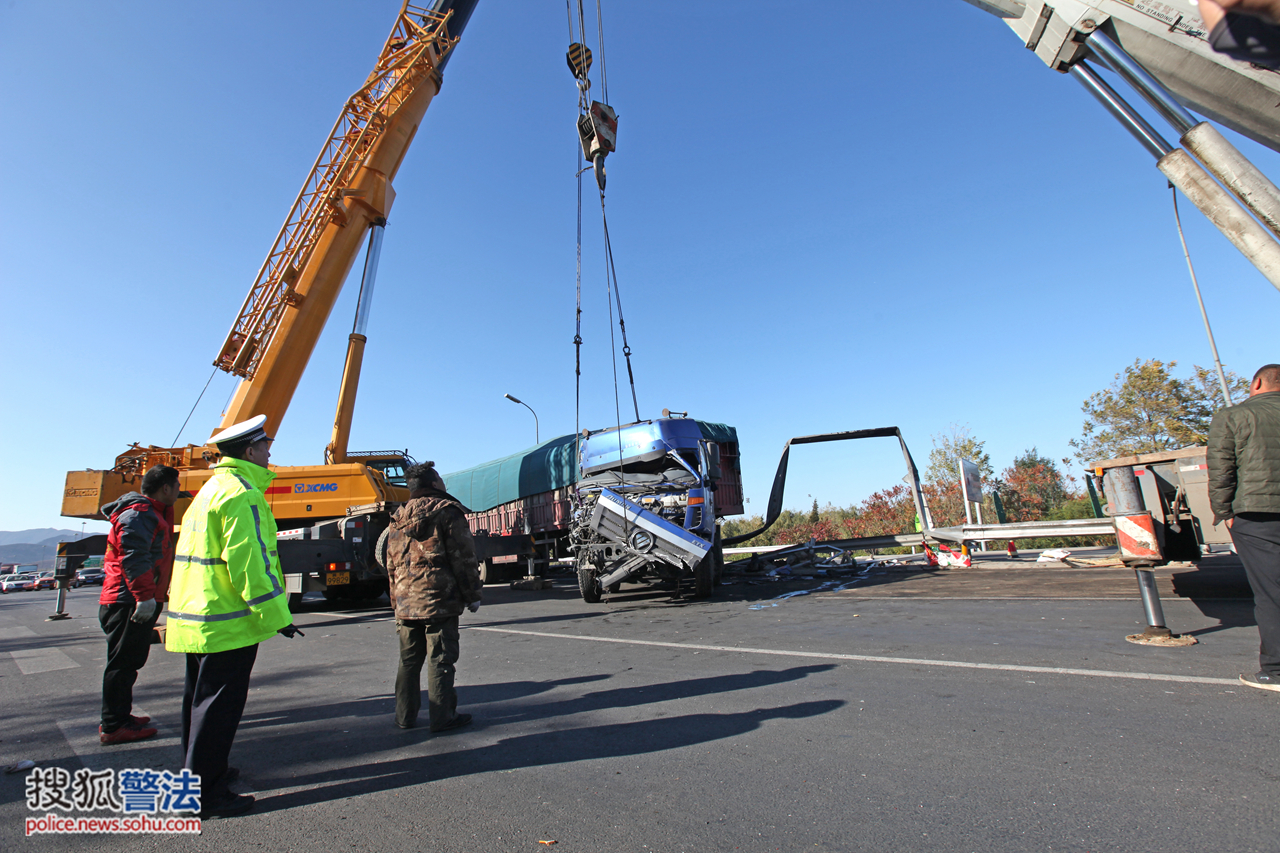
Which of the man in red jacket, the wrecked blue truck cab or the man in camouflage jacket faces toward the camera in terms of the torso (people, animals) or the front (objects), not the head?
the wrecked blue truck cab

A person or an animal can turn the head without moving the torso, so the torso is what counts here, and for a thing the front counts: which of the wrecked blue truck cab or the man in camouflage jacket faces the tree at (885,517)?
the man in camouflage jacket

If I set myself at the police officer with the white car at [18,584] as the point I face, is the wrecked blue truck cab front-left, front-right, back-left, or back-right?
front-right

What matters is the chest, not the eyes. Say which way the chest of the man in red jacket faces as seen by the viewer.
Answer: to the viewer's right

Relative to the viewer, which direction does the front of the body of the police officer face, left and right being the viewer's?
facing away from the viewer and to the right of the viewer

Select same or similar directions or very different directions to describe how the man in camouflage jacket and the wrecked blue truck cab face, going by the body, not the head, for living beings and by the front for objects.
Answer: very different directions

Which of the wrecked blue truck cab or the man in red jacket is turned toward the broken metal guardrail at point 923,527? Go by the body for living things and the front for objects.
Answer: the man in red jacket

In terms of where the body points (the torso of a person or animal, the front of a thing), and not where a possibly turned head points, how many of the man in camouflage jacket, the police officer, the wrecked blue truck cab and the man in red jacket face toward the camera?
1

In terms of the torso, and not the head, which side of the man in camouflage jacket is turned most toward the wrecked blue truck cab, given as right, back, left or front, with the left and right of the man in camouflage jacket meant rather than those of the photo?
front

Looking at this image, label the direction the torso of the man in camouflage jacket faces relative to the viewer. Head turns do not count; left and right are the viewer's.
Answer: facing away from the viewer and to the right of the viewer

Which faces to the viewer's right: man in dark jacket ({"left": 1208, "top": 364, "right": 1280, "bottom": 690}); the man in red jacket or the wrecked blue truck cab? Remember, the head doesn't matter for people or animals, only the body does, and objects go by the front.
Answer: the man in red jacket

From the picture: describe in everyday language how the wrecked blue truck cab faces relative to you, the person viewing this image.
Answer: facing the viewer

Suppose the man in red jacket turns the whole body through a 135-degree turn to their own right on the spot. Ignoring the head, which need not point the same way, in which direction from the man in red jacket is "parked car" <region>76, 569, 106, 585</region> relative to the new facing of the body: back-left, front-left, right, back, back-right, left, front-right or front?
back-right

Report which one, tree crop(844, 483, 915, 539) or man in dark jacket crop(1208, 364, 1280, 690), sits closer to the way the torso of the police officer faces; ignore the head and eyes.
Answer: the tree

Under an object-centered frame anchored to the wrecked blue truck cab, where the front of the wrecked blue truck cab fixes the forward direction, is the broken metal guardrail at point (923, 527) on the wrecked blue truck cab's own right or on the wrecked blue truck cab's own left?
on the wrecked blue truck cab's own left

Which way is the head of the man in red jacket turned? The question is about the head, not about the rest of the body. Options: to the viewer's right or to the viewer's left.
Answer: to the viewer's right

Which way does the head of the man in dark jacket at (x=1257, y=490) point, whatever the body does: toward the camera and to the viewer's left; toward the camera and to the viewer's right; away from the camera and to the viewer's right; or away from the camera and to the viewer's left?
away from the camera and to the viewer's left

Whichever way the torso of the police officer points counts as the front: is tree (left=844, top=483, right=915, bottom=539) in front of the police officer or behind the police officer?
in front

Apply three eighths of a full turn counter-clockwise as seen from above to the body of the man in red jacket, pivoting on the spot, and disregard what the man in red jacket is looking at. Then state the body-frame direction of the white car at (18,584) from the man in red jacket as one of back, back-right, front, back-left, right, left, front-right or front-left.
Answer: front-right

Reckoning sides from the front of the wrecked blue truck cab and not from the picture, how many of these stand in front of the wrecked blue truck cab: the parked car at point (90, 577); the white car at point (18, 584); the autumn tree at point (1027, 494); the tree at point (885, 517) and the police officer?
1

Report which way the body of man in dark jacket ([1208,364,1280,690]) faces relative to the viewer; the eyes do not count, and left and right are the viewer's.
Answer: facing away from the viewer and to the left of the viewer
